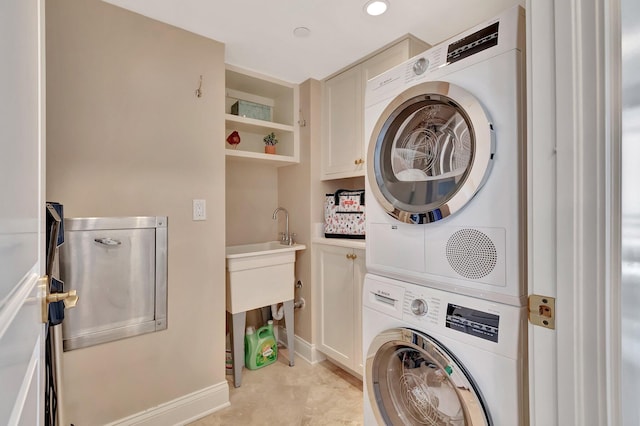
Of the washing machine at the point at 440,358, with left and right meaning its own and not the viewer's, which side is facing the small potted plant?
right

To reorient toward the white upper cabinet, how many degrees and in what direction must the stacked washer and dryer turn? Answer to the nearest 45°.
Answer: approximately 90° to its right

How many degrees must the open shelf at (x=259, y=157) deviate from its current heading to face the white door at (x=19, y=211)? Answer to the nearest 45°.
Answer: approximately 45° to its right

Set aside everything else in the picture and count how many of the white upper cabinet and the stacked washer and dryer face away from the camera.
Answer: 0

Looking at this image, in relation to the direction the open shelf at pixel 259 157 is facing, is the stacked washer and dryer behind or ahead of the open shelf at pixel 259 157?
ahead

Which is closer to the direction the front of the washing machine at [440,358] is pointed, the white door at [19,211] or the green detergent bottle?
the white door

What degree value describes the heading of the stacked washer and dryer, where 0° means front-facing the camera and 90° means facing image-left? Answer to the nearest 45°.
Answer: approximately 45°

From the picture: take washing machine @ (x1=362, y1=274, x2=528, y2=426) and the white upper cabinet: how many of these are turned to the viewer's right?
0

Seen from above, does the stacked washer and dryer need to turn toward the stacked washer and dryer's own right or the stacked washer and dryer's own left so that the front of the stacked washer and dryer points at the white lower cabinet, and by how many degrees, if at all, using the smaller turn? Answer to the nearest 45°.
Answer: approximately 90° to the stacked washer and dryer's own right

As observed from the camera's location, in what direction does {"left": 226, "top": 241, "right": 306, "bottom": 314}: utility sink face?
facing the viewer and to the right of the viewer

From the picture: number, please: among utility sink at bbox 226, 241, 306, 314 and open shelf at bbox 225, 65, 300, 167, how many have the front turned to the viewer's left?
0

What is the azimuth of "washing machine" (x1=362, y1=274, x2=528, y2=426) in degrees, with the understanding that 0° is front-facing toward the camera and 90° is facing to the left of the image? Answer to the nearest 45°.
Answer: approximately 45°
